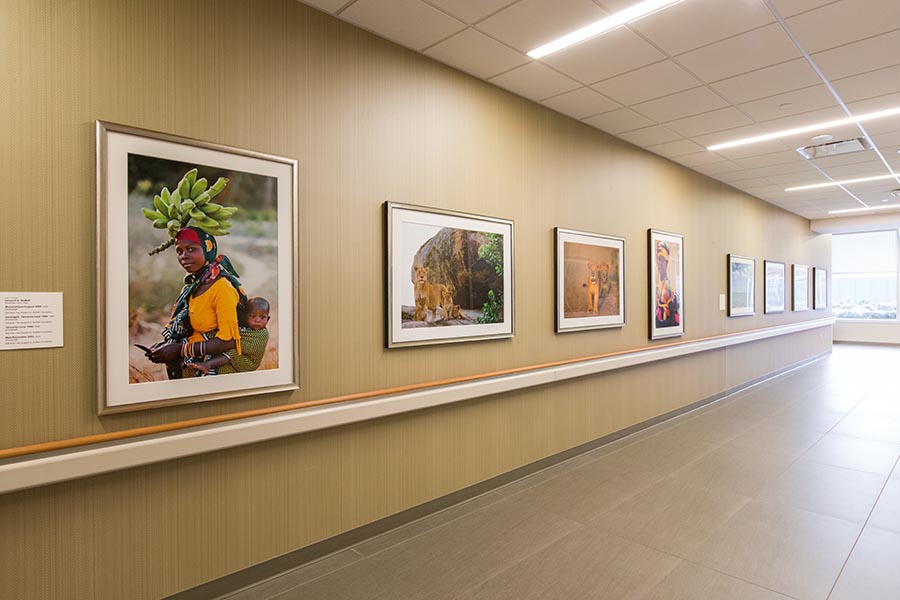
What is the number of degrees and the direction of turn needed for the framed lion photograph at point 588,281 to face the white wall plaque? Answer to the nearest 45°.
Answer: approximately 90° to its right

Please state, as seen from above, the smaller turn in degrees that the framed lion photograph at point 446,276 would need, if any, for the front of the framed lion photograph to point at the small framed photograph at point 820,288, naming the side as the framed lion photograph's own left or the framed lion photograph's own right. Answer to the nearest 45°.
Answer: approximately 90° to the framed lion photograph's own left

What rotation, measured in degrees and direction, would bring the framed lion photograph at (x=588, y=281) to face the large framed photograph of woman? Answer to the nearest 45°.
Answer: approximately 90° to its right

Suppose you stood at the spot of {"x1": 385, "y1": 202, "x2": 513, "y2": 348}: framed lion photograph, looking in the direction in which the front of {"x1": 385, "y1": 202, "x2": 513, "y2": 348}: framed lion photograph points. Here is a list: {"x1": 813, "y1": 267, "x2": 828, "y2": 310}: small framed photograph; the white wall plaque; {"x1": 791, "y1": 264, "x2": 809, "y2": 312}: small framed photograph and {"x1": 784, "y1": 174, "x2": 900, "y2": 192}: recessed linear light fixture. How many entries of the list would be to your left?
3

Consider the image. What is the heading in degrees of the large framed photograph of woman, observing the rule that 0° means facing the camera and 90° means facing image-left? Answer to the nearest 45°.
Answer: approximately 315°

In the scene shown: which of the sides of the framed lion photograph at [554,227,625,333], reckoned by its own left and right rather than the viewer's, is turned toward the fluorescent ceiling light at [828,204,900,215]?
left

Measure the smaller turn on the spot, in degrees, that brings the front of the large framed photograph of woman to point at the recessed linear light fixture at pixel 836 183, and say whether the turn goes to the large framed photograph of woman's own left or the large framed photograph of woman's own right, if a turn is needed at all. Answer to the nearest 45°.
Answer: approximately 45° to the large framed photograph of woman's own left

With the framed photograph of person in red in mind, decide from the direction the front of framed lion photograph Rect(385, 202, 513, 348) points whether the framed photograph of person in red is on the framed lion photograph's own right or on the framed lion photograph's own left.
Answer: on the framed lion photograph's own left

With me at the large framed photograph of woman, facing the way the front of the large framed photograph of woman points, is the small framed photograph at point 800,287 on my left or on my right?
on my left

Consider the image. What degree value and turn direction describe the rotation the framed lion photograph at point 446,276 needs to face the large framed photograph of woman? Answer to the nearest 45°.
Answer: approximately 90° to its right

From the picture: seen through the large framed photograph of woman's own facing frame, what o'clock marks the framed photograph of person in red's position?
The framed photograph of person in red is roughly at 10 o'clock from the large framed photograph of woman.

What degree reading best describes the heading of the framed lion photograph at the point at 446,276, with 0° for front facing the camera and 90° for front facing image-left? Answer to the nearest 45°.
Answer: approximately 315°
